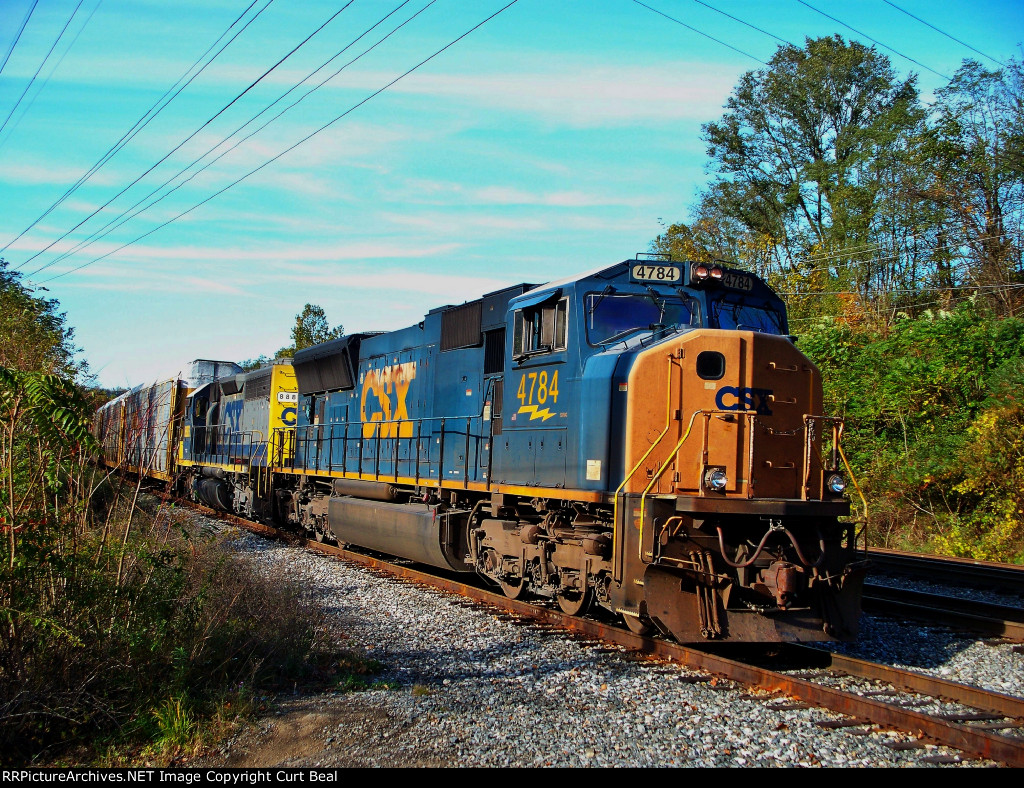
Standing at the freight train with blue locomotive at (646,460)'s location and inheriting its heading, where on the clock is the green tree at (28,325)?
The green tree is roughly at 6 o'clock from the freight train with blue locomotive.

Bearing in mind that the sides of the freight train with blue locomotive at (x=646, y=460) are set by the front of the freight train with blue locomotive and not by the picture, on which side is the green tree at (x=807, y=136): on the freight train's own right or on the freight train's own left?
on the freight train's own left

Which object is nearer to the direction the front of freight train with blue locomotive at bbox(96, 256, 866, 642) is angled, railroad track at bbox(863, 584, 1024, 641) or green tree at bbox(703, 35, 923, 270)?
the railroad track

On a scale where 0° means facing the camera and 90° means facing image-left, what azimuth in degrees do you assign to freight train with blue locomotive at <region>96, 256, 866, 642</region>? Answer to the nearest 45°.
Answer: approximately 315°

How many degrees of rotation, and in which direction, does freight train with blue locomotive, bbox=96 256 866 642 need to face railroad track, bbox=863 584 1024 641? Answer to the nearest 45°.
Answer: approximately 90° to its left

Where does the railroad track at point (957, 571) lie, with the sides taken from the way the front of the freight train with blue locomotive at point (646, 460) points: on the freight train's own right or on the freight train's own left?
on the freight train's own left
